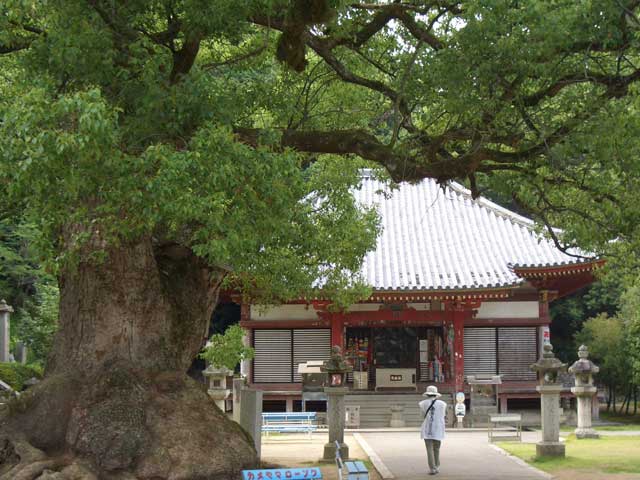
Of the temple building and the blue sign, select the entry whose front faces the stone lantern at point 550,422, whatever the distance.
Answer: the temple building

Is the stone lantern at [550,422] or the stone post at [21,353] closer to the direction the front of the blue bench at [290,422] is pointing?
the stone lantern

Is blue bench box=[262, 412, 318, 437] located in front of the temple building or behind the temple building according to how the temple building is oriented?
in front

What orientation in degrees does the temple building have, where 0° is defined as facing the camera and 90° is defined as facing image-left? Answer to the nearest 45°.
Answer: approximately 0°

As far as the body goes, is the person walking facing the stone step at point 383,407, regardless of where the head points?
yes

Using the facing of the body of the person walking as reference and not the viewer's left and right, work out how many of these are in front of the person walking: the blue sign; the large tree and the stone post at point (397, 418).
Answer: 1

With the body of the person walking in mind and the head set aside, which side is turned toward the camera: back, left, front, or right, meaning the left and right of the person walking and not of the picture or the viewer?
back

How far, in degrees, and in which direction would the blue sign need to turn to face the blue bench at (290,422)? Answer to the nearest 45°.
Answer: approximately 180°

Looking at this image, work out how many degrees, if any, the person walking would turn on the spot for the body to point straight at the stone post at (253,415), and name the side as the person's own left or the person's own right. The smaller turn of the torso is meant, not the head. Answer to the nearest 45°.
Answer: approximately 90° to the person's own left

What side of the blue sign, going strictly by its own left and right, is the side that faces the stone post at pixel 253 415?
back

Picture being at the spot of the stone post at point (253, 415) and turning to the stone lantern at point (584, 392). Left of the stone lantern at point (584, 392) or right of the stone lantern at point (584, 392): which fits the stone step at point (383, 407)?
left

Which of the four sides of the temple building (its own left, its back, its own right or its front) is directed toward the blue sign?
front

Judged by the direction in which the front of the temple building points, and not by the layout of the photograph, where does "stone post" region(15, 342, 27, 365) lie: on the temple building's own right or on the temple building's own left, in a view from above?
on the temple building's own right
